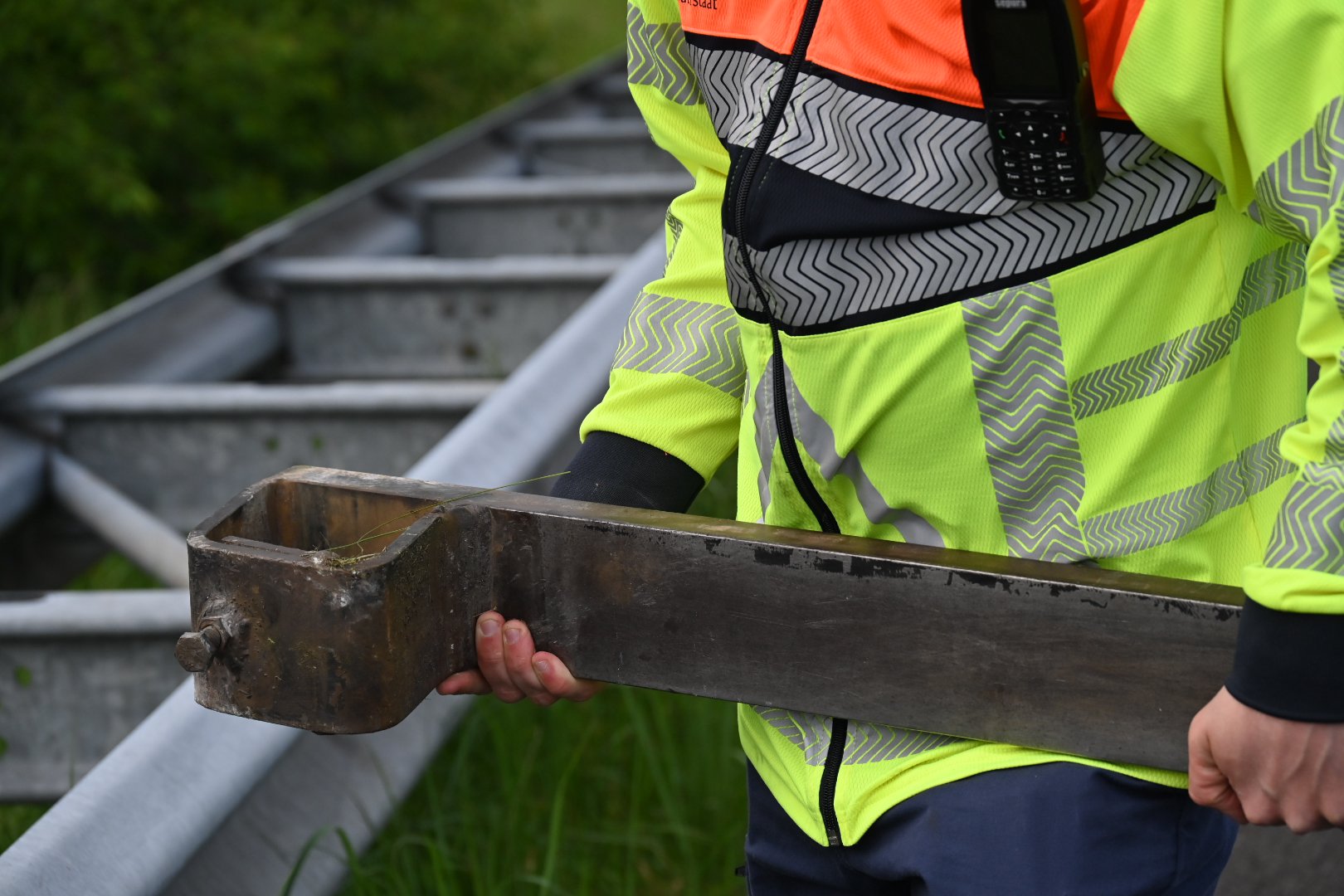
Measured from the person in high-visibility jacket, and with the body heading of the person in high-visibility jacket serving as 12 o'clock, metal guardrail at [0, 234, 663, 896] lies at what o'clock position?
The metal guardrail is roughly at 2 o'clock from the person in high-visibility jacket.

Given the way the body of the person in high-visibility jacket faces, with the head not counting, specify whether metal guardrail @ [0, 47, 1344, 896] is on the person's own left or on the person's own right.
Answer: on the person's own right

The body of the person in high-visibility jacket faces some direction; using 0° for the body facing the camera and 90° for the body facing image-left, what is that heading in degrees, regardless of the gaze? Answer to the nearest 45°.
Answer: approximately 45°
